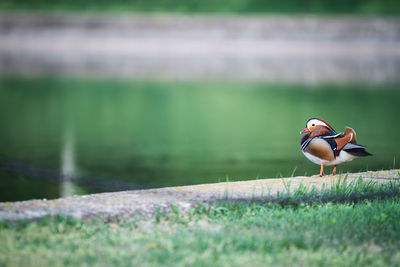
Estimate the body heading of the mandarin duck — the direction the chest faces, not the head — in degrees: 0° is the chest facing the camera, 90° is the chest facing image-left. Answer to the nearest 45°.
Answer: approximately 90°
